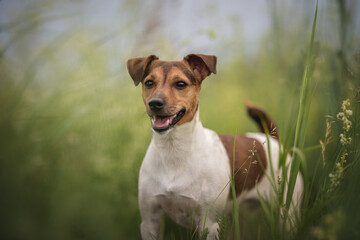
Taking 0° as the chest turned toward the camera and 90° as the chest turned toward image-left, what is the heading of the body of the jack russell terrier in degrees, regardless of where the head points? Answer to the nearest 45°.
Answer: approximately 45°
